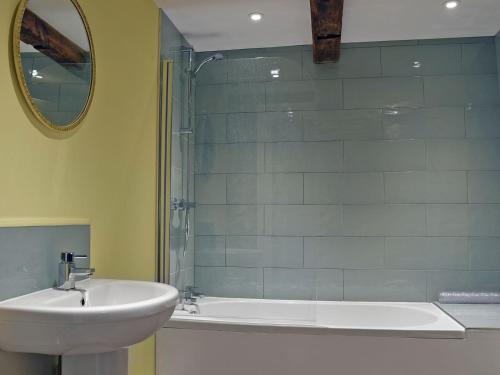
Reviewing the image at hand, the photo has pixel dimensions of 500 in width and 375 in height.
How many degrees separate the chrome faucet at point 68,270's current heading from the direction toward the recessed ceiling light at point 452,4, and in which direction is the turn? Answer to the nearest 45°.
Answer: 0° — it already faces it

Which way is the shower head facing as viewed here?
to the viewer's right

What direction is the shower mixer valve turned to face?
to the viewer's right

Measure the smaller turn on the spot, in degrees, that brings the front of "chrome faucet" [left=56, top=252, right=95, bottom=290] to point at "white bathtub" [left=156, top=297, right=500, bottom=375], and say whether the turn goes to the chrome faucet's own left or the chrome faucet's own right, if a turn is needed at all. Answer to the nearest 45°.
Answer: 0° — it already faces it

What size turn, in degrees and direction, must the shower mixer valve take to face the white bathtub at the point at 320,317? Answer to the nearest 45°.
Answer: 0° — it already faces it

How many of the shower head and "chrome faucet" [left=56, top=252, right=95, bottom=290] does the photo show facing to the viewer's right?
2

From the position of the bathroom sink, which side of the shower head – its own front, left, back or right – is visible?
right

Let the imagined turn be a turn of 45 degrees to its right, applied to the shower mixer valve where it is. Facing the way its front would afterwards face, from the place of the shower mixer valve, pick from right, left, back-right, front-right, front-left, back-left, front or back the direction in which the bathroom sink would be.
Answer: front-right

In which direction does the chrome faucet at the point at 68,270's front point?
to the viewer's right
